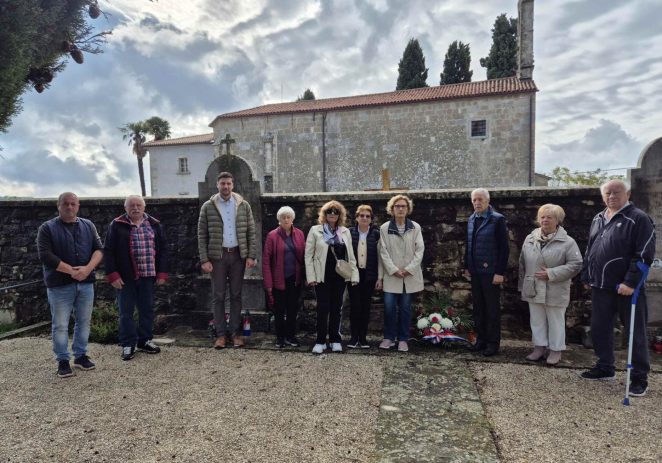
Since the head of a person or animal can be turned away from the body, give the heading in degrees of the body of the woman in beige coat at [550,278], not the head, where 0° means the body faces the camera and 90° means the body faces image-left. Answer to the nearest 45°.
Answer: approximately 45°

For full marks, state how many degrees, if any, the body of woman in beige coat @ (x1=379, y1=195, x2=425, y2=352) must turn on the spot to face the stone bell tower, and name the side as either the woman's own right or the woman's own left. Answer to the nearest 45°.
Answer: approximately 180°

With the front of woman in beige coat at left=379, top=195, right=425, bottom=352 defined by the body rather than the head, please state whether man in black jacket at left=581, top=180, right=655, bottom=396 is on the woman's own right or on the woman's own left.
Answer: on the woman's own left
